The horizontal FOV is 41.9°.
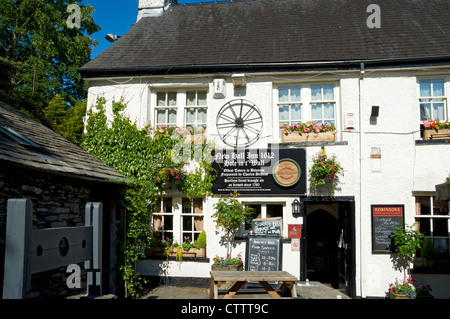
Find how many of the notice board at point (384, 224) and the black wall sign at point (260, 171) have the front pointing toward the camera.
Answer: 2

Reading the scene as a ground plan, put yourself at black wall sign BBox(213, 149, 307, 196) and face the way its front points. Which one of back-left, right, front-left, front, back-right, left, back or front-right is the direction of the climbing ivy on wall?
right

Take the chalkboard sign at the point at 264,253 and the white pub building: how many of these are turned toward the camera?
2

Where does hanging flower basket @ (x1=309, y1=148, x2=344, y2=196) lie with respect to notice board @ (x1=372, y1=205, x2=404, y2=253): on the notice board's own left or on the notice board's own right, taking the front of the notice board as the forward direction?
on the notice board's own right

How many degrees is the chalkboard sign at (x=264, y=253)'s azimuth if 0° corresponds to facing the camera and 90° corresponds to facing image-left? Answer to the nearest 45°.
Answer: approximately 0°
